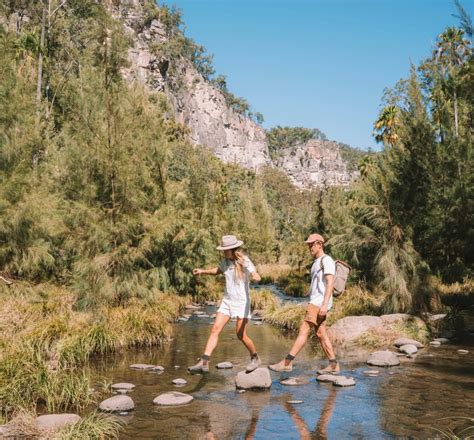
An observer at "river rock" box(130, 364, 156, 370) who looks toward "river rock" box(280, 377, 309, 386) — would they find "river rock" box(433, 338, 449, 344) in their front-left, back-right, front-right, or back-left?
front-left

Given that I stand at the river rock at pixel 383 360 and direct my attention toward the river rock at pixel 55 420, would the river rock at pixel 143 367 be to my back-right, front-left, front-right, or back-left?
front-right

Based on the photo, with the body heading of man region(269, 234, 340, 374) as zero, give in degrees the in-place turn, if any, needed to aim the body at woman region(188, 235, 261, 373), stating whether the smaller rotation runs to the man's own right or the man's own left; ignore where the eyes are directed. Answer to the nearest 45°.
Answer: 0° — they already face them

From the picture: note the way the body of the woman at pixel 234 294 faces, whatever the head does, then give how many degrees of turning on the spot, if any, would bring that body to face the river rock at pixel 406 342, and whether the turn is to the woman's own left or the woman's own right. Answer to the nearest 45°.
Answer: approximately 180°

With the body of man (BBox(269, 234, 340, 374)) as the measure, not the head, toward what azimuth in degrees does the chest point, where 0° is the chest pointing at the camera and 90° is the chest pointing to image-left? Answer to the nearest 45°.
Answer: approximately 90°

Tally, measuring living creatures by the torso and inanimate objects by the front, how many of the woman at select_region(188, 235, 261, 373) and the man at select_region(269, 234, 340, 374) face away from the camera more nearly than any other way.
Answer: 0

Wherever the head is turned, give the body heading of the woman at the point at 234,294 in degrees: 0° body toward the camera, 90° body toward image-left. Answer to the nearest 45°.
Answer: approximately 45°

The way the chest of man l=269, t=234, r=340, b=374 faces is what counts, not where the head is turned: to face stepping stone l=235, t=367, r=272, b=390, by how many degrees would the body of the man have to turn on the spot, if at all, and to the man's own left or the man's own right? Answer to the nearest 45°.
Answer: approximately 45° to the man's own left

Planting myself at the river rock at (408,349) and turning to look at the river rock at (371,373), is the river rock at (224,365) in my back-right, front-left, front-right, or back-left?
front-right

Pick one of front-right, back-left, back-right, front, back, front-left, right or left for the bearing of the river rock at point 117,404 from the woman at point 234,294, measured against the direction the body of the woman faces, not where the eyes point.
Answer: front

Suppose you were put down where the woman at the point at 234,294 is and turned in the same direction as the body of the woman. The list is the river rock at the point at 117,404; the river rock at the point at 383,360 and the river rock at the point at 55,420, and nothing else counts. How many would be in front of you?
2

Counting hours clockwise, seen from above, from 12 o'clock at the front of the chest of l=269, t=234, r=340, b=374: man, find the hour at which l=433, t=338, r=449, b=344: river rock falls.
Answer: The river rock is roughly at 4 o'clock from the man.

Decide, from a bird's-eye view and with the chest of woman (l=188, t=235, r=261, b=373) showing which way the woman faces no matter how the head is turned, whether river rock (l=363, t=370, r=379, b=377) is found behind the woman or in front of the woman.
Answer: behind

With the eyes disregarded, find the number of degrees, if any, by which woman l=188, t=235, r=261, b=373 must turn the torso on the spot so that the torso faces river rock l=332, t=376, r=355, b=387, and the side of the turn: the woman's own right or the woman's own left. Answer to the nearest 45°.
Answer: approximately 135° to the woman's own left
